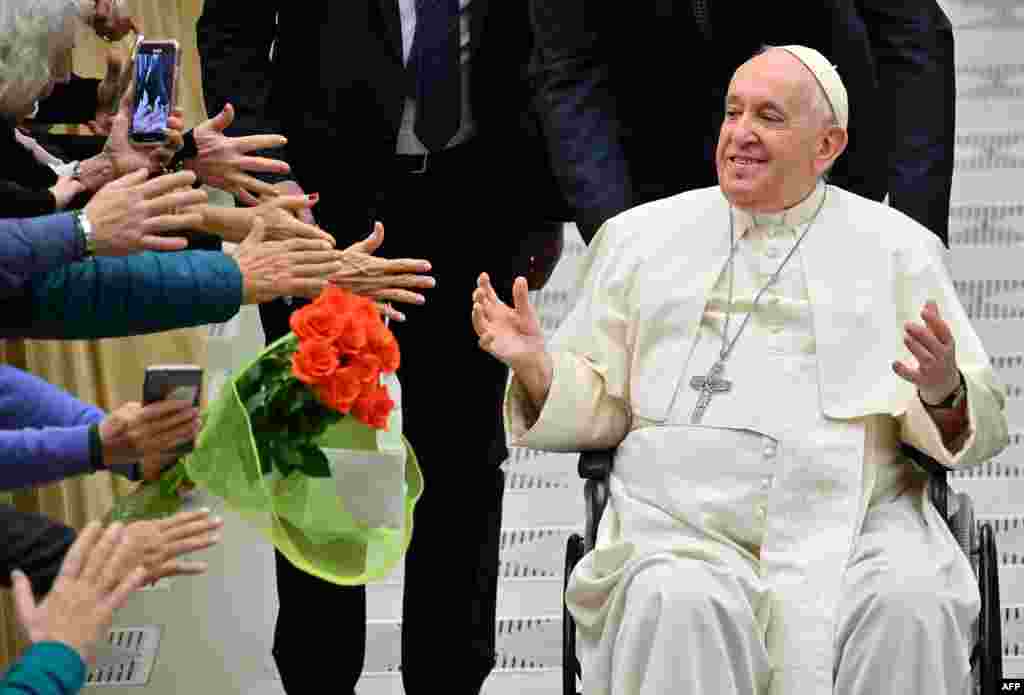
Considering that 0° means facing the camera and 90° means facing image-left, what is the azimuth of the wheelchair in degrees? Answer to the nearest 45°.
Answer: approximately 0°

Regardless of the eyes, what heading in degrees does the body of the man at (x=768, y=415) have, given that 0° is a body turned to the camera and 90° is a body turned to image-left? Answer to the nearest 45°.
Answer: approximately 0°
